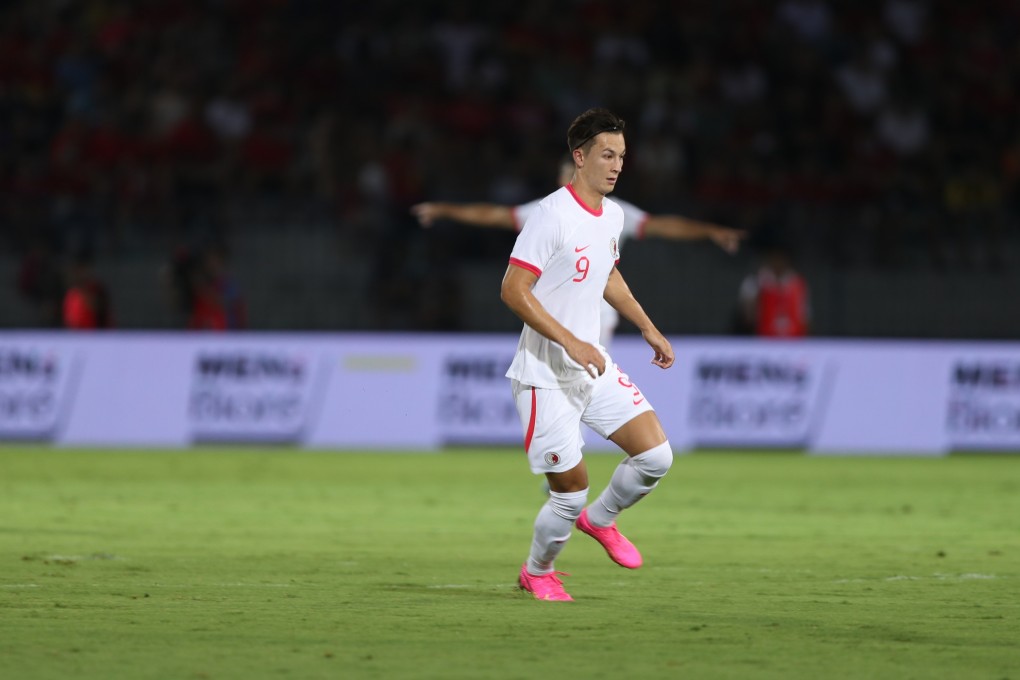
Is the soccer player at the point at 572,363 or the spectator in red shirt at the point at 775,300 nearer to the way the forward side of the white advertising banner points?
the soccer player

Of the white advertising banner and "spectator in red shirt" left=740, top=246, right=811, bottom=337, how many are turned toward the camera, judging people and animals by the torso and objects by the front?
2

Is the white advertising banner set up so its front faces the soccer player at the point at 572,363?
yes

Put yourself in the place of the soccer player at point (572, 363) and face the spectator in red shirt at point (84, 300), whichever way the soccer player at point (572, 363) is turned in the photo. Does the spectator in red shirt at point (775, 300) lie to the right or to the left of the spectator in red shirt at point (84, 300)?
right

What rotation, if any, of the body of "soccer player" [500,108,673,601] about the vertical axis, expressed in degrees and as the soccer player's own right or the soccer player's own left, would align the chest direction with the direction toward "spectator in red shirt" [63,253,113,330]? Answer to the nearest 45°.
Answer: approximately 180°

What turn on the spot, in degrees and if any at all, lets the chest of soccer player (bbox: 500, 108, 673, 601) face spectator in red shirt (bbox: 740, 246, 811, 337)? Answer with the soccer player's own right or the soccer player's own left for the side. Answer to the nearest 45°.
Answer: approximately 135° to the soccer player's own left

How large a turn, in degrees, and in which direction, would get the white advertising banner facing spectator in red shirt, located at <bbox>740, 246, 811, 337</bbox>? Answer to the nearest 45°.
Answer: approximately 135° to its left

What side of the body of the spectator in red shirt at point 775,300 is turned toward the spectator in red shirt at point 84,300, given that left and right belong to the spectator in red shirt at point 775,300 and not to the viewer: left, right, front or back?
right

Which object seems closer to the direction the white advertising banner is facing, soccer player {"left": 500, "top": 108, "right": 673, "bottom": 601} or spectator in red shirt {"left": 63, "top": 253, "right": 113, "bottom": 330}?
the soccer player
